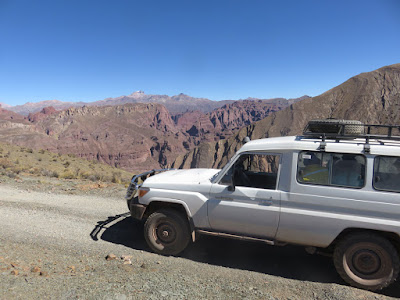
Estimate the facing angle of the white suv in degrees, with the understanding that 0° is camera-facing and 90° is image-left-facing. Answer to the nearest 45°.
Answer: approximately 90°
